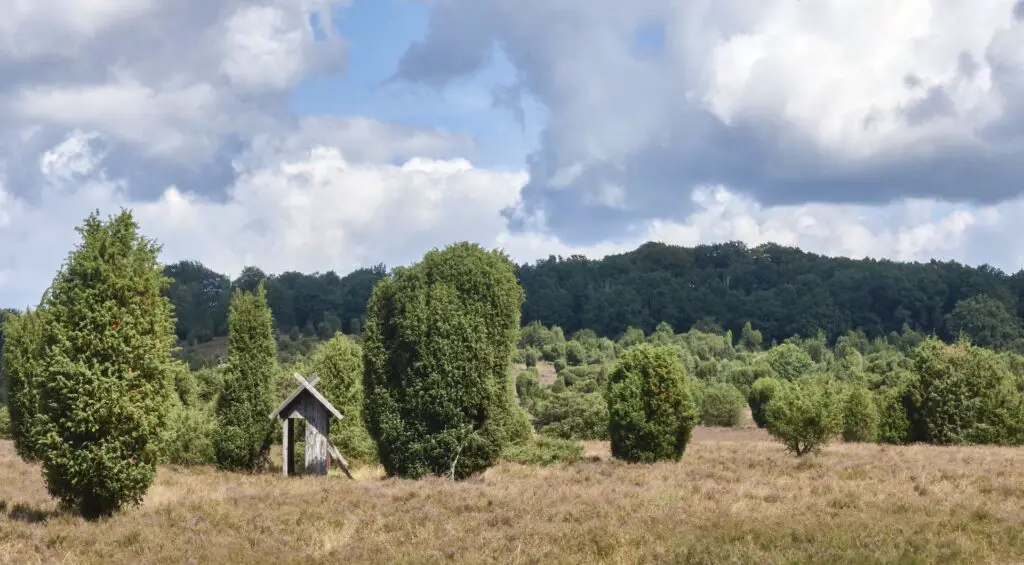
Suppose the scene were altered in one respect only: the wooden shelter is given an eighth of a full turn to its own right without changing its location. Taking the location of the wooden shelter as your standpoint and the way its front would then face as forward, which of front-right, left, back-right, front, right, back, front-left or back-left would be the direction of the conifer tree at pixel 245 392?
right

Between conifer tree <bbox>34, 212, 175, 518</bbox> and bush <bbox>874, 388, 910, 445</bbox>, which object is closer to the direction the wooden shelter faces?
the conifer tree

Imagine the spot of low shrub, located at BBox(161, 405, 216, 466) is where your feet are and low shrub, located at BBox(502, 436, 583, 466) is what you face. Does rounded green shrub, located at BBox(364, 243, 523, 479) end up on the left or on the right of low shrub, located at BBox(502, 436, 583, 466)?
right

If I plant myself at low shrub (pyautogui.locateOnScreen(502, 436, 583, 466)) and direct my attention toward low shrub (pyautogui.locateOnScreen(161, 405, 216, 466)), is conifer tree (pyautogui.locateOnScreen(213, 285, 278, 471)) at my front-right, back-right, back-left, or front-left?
front-left

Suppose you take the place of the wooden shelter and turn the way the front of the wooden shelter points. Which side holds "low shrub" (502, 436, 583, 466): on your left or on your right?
on your left

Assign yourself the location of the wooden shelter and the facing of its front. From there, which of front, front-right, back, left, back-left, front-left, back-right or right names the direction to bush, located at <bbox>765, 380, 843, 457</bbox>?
left

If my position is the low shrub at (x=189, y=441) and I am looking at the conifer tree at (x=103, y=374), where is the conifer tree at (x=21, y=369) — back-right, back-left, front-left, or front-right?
front-right

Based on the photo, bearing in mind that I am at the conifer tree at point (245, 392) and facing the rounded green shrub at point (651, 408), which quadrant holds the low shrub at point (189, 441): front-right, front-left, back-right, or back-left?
back-left

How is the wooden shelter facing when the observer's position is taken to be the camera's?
facing the viewer

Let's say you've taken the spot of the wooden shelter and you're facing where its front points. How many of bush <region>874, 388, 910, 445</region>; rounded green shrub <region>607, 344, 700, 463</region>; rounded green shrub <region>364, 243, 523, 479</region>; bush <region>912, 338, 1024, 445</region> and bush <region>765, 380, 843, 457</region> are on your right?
0

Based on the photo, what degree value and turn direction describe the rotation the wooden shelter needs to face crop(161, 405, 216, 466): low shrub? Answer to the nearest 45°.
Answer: approximately 135° to its right

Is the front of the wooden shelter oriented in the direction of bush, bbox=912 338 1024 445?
no

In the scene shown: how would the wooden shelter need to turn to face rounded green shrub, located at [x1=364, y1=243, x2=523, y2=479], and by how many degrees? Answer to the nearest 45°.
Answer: approximately 45° to its left

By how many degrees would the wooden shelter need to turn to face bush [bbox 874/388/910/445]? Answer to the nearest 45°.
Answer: approximately 90° to its left

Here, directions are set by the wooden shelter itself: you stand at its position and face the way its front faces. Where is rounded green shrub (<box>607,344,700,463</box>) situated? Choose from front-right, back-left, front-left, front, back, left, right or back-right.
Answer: left

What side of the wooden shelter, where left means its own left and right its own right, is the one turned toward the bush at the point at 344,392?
back
